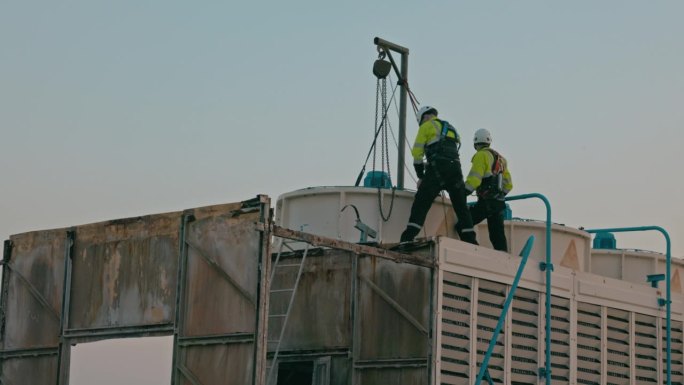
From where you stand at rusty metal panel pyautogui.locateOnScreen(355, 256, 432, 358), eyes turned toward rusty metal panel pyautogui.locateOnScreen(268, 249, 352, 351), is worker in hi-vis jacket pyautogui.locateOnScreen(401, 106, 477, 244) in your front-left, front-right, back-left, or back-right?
back-right

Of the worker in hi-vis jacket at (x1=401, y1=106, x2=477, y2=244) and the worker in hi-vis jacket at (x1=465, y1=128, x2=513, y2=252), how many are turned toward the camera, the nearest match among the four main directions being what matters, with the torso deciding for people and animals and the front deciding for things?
0

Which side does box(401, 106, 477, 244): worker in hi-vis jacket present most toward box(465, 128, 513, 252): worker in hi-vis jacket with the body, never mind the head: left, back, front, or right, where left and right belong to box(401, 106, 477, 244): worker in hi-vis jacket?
right

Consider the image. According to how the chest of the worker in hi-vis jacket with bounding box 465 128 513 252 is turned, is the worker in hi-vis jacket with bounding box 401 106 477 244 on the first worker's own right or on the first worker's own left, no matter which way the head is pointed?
on the first worker's own left

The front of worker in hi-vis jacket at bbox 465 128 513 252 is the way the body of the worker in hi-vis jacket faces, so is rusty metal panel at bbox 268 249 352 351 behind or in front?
in front

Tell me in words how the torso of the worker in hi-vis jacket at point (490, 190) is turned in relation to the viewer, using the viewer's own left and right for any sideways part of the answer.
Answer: facing away from the viewer and to the left of the viewer

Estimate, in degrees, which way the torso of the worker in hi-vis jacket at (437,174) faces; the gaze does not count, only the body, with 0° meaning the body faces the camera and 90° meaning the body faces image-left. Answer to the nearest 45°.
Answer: approximately 135°
